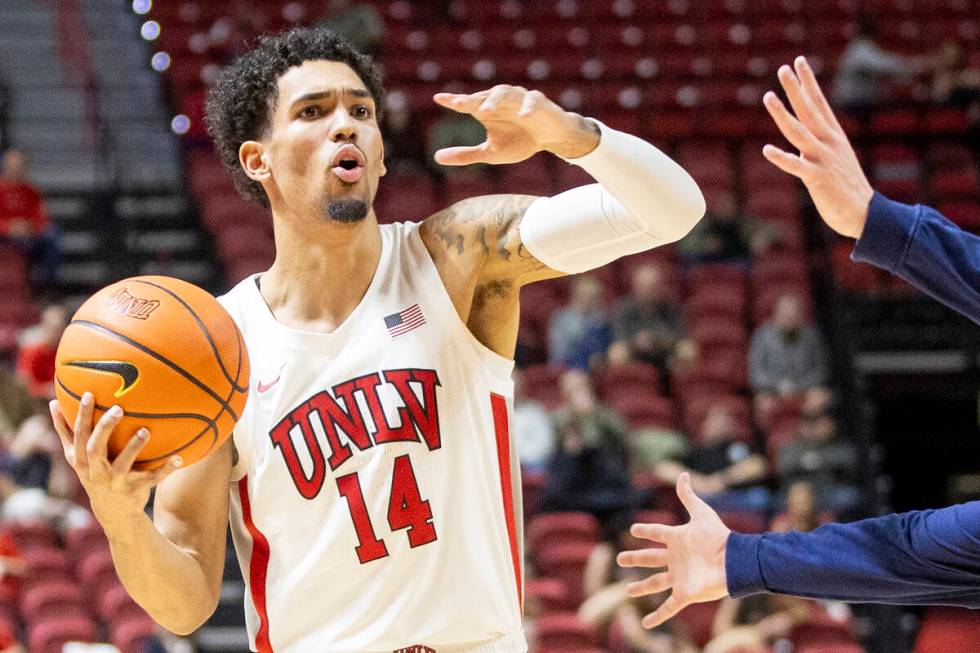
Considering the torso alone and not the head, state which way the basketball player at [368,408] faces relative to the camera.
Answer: toward the camera

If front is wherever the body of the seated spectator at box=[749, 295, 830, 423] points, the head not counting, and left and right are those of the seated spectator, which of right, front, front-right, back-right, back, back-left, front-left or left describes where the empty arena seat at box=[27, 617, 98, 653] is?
front-right

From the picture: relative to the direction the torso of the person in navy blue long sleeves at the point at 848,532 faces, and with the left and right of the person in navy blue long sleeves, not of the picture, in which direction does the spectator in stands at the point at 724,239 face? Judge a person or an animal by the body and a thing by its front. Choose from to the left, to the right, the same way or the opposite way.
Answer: to the left

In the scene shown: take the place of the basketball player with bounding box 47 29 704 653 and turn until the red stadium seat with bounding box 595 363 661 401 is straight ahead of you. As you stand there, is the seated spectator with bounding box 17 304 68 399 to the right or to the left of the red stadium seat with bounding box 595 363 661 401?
left

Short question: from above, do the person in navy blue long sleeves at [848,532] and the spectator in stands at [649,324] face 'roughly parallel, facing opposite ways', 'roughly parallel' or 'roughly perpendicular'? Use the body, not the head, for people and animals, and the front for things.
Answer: roughly perpendicular

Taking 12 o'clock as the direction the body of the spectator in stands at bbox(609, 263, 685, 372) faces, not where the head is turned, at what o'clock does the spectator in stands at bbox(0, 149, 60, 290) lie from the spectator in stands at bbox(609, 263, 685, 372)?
the spectator in stands at bbox(0, 149, 60, 290) is roughly at 3 o'clock from the spectator in stands at bbox(609, 263, 685, 372).

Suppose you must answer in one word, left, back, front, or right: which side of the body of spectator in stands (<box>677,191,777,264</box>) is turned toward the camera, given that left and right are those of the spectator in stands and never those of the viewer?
front

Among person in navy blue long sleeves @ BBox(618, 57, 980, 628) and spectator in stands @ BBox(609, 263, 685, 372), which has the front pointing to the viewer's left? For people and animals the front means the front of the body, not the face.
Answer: the person in navy blue long sleeves

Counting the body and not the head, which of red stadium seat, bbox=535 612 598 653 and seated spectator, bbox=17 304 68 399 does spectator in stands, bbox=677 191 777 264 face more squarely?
the red stadium seat

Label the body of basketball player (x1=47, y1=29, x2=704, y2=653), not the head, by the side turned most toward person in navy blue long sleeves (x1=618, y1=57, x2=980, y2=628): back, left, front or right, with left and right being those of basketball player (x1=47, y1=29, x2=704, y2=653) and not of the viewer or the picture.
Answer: left

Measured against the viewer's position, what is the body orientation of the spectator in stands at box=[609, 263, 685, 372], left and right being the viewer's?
facing the viewer

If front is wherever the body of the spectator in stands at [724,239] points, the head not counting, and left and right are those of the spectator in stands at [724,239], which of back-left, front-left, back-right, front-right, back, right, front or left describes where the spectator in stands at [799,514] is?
front

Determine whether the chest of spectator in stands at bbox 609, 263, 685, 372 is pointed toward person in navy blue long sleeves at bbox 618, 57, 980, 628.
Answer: yes

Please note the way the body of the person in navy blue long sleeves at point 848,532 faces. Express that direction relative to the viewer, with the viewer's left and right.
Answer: facing to the left of the viewer
